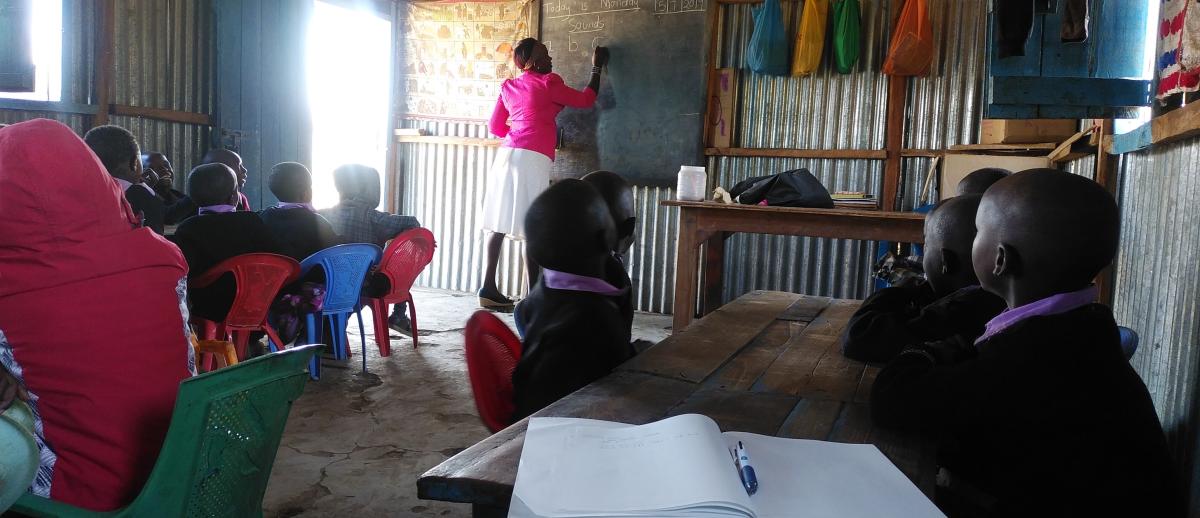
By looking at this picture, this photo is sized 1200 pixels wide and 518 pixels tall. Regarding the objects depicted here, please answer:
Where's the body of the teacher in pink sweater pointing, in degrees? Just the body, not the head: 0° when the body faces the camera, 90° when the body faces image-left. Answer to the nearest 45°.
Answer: approximately 225°

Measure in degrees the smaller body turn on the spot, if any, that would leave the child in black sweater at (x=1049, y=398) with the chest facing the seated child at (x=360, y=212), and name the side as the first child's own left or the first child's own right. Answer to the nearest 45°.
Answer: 0° — they already face them

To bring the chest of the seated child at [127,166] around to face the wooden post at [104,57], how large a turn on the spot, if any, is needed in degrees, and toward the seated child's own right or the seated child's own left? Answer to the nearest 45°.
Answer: approximately 45° to the seated child's own left

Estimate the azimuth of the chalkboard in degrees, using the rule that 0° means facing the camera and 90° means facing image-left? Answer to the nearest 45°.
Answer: approximately 0°

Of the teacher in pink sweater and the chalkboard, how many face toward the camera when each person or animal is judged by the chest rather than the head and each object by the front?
1

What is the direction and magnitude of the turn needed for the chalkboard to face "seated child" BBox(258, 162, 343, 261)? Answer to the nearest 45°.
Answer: approximately 45° to its right

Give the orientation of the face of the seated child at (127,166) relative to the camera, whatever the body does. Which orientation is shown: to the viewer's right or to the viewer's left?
to the viewer's right

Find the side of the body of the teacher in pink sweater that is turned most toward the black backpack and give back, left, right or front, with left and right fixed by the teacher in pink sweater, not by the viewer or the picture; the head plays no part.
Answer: right
